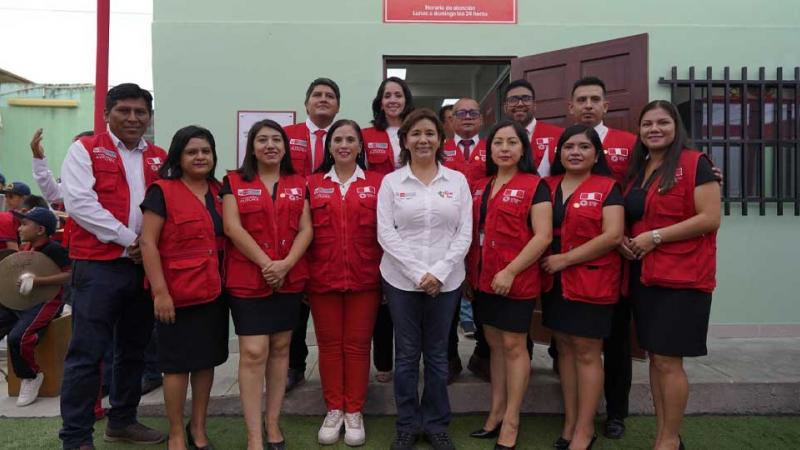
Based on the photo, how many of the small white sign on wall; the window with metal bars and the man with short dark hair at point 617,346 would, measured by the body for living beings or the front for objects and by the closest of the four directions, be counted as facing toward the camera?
3

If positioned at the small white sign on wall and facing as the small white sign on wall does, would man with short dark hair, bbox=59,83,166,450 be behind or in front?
in front

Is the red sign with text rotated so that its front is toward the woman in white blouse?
yes

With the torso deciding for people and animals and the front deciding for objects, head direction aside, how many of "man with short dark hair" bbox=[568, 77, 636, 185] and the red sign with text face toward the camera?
2

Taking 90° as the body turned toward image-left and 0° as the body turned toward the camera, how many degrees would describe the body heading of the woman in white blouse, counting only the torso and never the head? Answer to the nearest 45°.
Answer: approximately 0°

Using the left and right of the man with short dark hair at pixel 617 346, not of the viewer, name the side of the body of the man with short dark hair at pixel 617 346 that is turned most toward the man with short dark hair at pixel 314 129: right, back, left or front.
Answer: right

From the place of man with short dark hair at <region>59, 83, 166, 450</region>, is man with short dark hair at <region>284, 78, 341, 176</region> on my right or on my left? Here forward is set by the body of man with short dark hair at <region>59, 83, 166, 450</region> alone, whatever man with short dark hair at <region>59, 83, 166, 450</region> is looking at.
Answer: on my left

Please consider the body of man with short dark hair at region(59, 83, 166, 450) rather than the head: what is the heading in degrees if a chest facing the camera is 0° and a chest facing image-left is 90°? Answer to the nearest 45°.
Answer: approximately 315°

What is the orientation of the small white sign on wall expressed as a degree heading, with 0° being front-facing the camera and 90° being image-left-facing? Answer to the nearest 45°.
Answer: approximately 0°
